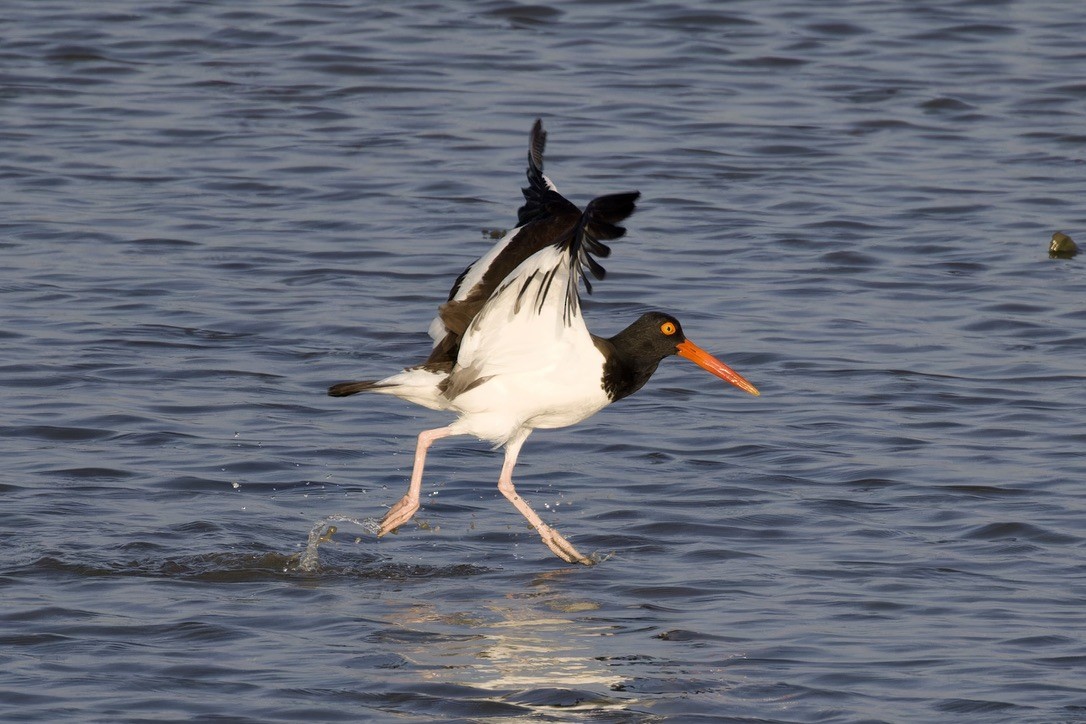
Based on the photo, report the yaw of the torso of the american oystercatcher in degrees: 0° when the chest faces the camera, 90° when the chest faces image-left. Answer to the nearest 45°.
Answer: approximately 270°

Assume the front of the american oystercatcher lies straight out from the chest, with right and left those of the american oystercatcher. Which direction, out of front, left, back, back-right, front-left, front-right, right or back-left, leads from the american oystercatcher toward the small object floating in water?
front-left
